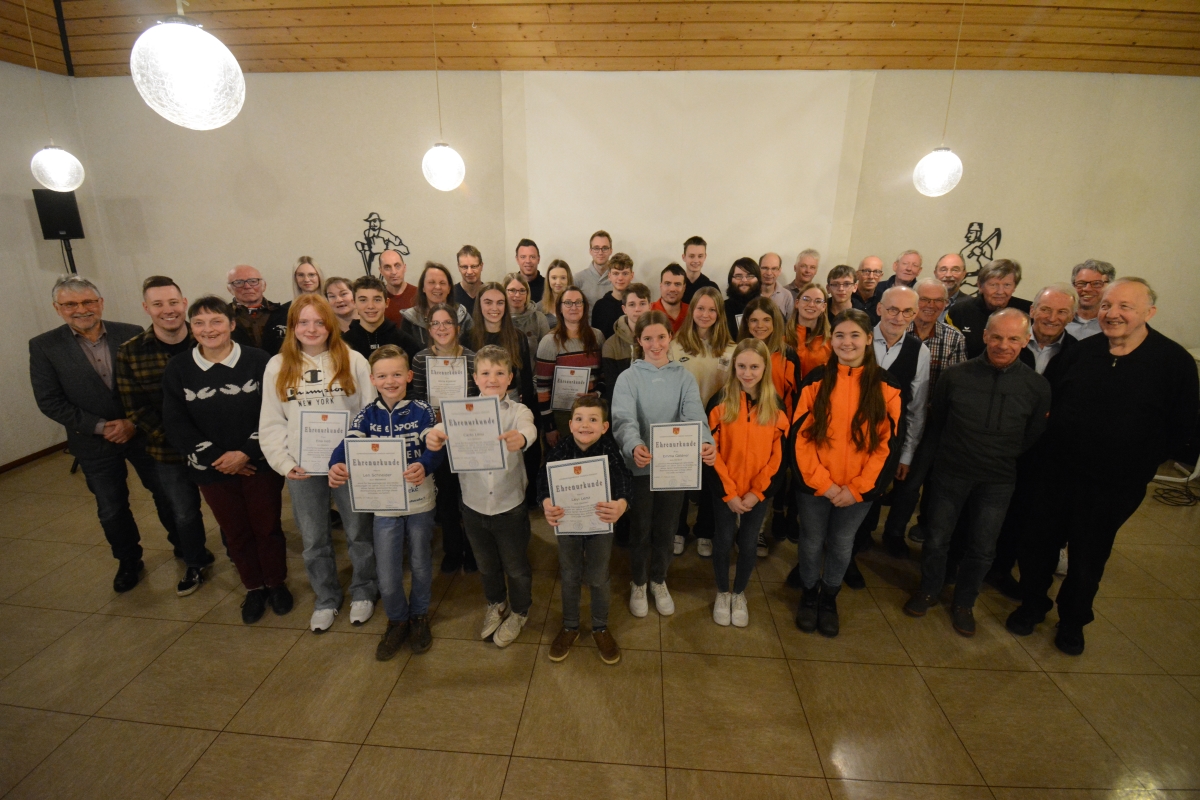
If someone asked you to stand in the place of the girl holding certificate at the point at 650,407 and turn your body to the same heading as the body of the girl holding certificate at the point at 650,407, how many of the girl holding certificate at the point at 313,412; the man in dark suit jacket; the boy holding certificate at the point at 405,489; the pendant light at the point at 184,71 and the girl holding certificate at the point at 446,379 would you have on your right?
5

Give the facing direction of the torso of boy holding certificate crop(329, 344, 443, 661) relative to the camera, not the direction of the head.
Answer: toward the camera

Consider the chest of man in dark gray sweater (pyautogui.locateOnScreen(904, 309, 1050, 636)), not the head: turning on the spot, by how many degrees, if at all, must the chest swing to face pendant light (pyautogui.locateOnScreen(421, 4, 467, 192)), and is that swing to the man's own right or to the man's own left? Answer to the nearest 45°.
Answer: approximately 90° to the man's own right

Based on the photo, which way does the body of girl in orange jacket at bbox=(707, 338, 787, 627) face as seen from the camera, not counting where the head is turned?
toward the camera

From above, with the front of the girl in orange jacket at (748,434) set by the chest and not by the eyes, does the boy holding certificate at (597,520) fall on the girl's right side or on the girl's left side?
on the girl's right side

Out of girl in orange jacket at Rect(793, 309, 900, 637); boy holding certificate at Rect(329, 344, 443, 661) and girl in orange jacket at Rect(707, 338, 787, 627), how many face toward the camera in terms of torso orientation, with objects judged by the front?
3

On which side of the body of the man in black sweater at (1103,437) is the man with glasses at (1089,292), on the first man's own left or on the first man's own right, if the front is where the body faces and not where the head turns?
on the first man's own right

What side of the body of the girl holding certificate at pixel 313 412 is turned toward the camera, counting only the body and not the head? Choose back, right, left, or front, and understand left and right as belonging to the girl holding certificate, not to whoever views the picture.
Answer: front

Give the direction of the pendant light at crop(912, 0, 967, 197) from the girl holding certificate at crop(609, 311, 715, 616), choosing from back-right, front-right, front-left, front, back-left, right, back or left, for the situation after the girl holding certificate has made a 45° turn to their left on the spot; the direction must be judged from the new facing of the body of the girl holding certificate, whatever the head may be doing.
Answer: left

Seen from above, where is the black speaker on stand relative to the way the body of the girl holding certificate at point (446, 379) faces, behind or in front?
behind
